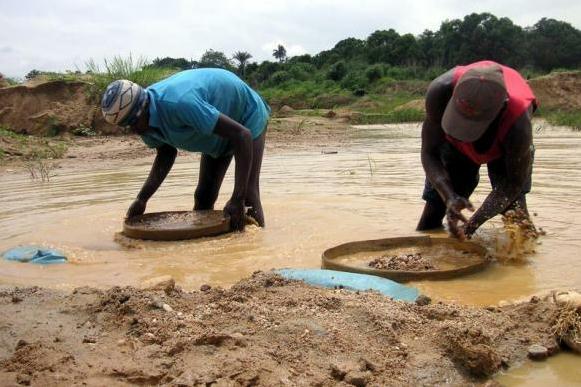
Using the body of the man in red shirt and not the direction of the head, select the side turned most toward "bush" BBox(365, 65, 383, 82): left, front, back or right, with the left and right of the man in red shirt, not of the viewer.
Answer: back

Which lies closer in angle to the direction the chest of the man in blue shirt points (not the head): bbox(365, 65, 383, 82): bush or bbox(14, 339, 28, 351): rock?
the rock

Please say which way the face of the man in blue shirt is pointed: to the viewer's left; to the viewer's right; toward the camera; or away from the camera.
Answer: to the viewer's left

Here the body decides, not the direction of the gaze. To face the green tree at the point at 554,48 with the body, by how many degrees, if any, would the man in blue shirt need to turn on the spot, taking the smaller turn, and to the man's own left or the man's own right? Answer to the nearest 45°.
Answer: approximately 180°

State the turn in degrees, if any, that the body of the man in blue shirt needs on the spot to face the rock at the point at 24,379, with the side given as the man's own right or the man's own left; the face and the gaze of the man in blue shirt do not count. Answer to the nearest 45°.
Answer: approximately 45° to the man's own left

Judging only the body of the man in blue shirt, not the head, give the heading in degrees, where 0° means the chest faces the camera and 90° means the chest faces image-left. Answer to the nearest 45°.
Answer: approximately 45°

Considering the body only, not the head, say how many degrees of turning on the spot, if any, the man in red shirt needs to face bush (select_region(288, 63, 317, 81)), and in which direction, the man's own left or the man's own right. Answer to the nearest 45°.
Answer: approximately 180°

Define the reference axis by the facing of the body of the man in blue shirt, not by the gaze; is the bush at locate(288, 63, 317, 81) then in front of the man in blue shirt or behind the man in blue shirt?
behind

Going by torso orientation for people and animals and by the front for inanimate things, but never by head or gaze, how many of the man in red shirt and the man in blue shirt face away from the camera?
0

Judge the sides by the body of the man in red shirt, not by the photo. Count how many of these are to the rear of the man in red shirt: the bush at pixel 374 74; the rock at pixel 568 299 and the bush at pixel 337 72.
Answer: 2

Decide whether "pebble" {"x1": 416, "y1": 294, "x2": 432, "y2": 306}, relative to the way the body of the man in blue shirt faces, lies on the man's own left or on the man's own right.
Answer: on the man's own left

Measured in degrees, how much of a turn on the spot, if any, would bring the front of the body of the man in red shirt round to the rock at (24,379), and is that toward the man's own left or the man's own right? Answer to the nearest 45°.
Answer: approximately 45° to the man's own right

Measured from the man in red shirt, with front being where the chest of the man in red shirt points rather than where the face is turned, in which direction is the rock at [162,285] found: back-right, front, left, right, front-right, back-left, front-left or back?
front-right

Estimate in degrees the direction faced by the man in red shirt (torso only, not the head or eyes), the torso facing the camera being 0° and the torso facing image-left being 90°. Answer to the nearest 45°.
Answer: approximately 0°
